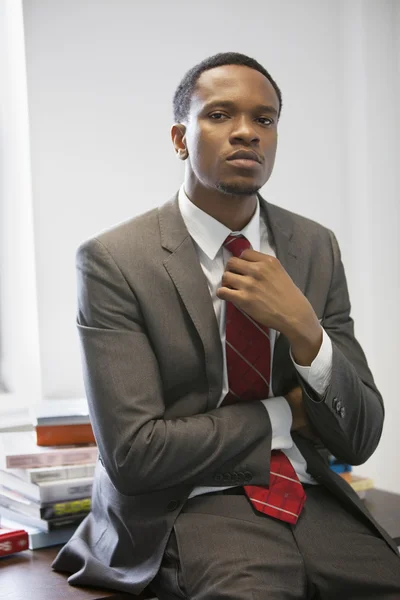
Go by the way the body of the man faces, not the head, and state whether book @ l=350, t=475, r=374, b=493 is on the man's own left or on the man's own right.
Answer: on the man's own left
